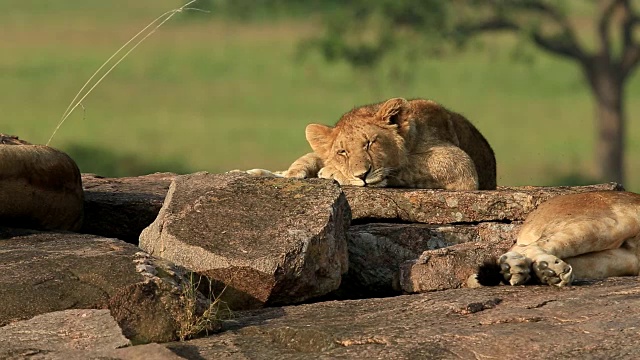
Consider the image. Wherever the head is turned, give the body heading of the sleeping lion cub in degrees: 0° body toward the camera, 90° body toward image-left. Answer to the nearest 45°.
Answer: approximately 45°

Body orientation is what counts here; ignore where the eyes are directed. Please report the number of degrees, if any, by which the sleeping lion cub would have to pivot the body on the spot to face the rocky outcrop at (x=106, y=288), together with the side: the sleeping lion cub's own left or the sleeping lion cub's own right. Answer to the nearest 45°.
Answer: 0° — it already faces it

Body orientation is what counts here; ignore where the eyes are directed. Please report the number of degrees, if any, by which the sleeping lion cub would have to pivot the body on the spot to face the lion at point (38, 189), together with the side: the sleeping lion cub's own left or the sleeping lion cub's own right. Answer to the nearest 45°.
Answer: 0° — it already faces it

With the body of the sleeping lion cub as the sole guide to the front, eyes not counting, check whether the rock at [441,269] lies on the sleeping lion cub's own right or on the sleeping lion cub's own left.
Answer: on the sleeping lion cub's own left

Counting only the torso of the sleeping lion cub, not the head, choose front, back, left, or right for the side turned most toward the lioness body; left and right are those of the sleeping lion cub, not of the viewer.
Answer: left
